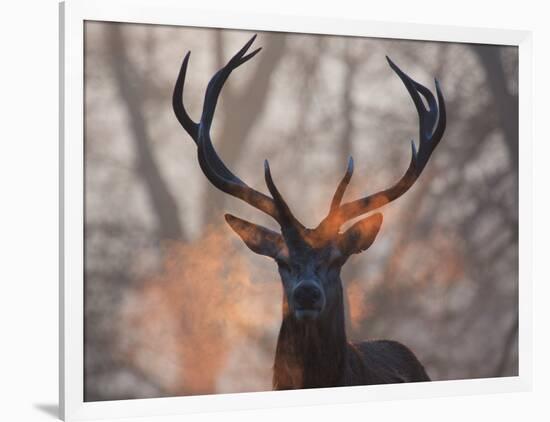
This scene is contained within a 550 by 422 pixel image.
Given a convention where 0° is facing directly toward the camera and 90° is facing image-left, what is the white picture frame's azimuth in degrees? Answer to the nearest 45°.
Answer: approximately 315°
